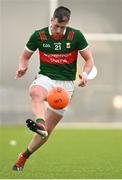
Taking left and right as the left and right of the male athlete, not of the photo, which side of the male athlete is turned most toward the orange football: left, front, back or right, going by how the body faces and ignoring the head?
front

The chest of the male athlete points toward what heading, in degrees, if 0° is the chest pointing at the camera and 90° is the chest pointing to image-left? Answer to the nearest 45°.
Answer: approximately 0°
